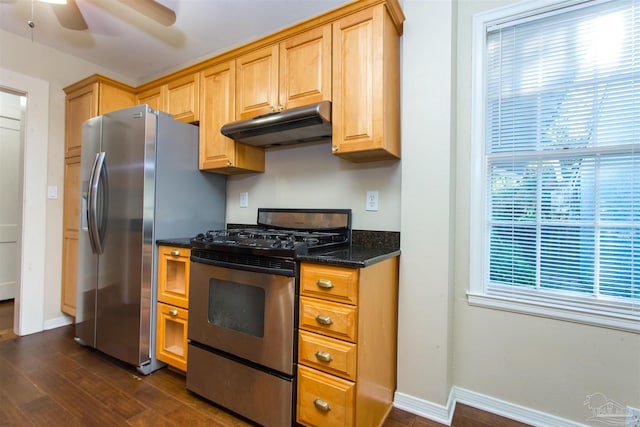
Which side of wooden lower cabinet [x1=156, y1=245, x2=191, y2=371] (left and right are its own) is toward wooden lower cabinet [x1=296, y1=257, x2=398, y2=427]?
left

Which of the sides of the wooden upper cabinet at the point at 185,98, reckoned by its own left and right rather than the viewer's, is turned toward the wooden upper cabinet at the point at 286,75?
left

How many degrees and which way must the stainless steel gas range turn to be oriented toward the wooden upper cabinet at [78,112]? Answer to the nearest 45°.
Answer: approximately 90° to its right

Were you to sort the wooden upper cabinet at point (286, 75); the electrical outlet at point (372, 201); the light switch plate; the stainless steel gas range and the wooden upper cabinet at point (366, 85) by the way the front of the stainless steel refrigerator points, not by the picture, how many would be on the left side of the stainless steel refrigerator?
4

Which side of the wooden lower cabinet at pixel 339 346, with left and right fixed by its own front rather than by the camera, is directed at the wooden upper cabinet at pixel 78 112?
right

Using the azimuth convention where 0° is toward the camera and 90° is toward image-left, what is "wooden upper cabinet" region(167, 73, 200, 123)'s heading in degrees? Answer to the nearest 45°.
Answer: approximately 45°

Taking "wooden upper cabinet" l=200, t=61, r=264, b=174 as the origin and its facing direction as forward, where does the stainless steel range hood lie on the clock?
The stainless steel range hood is roughly at 9 o'clock from the wooden upper cabinet.
